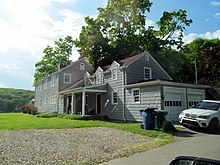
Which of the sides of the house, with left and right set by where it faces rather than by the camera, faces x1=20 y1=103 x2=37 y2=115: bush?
right

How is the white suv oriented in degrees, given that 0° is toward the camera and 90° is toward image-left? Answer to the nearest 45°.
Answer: approximately 45°

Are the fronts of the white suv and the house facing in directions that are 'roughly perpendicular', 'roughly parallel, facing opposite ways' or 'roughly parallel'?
roughly parallel

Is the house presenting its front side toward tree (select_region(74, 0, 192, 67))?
no

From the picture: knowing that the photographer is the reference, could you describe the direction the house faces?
facing the viewer and to the left of the viewer

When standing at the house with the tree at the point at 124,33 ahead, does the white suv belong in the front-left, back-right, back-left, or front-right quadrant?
back-right

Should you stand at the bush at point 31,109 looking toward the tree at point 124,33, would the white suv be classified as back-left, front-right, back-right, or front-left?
front-right

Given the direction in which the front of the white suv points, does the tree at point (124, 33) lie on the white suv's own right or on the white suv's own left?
on the white suv's own right

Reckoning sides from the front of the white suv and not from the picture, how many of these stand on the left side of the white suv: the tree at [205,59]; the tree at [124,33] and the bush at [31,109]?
0

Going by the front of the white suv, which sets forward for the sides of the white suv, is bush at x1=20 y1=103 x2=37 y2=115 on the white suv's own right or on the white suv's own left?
on the white suv's own right

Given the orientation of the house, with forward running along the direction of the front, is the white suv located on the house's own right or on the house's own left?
on the house's own left

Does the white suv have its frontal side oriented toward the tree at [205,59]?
no
